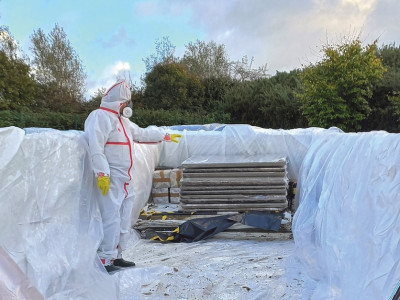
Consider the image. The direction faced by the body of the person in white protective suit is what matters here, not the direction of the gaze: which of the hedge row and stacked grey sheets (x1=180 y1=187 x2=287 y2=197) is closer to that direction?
the stacked grey sheets

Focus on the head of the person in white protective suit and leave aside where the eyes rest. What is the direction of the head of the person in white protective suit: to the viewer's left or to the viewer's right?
to the viewer's right

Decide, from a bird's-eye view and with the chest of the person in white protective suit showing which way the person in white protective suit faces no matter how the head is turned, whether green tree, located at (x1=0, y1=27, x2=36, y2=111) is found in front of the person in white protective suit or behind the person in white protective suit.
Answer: behind

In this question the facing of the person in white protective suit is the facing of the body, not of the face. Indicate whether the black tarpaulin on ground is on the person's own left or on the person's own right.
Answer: on the person's own left

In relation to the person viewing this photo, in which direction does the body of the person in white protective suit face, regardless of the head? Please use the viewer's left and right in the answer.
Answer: facing the viewer and to the right of the viewer

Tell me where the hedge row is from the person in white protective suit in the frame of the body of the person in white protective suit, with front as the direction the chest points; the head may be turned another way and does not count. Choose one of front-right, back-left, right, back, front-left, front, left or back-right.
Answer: back-left

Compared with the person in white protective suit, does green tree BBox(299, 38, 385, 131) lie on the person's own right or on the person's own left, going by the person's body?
on the person's own left

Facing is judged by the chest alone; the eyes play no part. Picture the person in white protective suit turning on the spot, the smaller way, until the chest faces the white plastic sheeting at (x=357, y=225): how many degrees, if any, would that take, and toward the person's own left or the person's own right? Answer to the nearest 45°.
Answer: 0° — they already face it

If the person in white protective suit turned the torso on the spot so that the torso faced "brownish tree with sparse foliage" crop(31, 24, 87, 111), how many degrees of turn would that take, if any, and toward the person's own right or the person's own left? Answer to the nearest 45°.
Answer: approximately 135° to the person's own left

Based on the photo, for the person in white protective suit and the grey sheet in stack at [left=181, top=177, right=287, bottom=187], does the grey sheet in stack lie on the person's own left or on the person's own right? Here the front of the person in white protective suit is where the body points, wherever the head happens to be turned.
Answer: on the person's own left

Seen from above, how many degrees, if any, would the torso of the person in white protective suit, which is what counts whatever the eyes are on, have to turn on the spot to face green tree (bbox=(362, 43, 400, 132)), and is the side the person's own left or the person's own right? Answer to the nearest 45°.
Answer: approximately 90° to the person's own left
